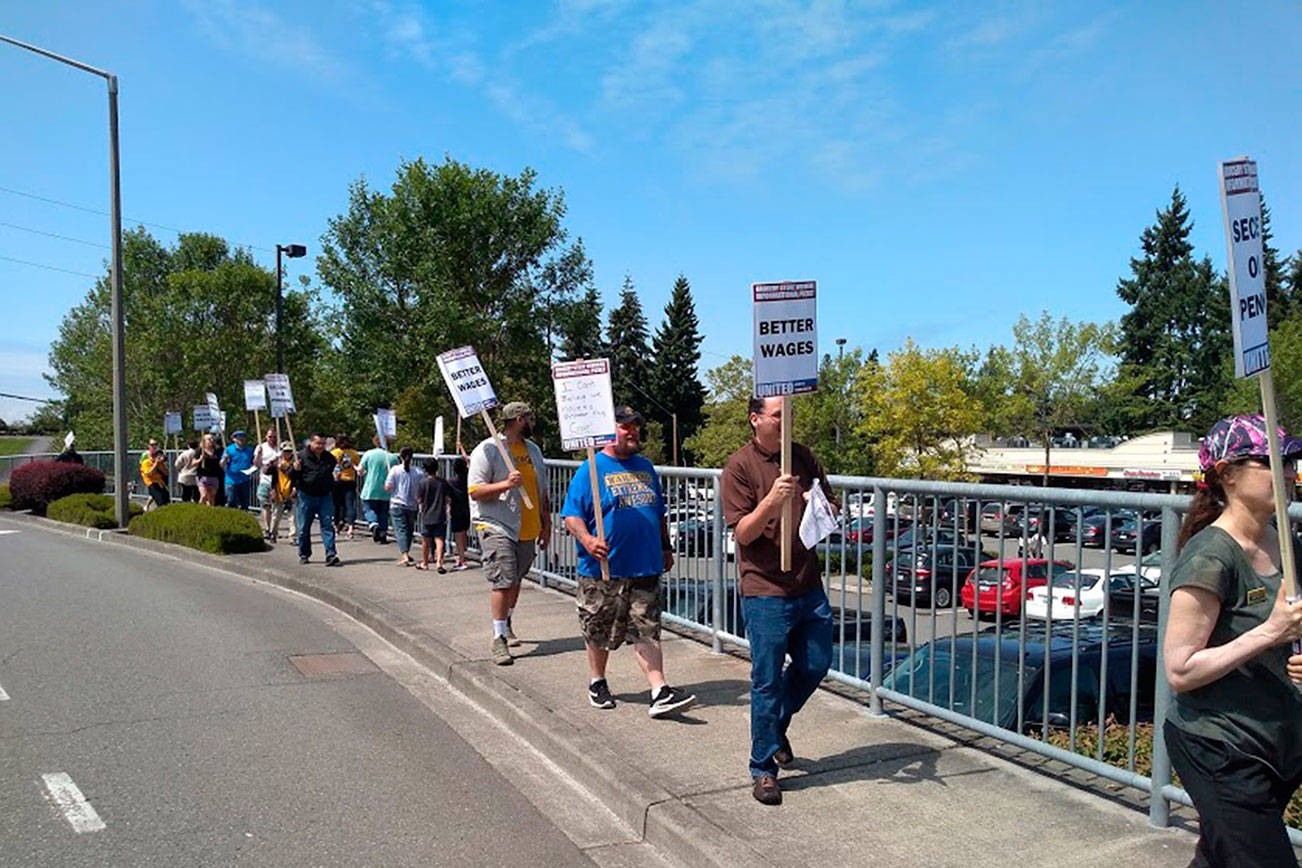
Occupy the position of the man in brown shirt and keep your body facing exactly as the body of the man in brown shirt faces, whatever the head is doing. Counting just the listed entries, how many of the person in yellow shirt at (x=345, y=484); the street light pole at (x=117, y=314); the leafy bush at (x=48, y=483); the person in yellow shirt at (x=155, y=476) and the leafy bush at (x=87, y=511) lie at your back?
5

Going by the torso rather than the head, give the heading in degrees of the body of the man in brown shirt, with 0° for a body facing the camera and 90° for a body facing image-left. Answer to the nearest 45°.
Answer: approximately 315°

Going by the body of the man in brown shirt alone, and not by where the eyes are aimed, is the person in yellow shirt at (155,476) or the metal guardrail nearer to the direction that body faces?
the metal guardrail

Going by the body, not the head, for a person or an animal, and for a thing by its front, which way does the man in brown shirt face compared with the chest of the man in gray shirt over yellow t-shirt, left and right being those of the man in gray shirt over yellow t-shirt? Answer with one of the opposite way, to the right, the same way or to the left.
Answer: the same way

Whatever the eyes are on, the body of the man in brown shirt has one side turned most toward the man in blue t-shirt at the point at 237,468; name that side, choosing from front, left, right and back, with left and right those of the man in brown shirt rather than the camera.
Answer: back

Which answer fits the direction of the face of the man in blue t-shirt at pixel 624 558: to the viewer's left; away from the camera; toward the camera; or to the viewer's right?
toward the camera

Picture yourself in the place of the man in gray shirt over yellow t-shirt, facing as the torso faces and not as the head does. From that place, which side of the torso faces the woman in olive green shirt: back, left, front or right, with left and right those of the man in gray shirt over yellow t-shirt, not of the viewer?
front

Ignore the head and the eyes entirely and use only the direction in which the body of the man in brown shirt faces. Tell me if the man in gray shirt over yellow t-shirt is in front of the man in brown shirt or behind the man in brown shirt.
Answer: behind

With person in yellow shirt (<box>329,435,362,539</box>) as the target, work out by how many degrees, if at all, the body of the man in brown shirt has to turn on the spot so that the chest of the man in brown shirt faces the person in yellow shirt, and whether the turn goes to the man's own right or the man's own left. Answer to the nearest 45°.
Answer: approximately 180°

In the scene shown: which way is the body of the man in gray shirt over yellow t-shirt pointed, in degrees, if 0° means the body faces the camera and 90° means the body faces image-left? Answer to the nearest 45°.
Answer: approximately 315°

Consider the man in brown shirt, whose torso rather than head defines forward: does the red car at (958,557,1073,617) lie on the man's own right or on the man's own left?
on the man's own left

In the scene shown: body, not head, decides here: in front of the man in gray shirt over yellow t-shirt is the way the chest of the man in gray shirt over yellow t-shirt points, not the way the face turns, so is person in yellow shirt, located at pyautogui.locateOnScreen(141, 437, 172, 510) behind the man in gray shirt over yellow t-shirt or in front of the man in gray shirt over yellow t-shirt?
behind

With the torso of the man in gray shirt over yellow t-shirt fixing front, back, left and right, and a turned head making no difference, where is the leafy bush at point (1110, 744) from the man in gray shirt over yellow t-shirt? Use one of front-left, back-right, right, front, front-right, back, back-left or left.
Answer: front

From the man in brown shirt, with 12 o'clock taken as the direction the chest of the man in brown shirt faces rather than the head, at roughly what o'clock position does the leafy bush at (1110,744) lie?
The leafy bush is roughly at 10 o'clock from the man in brown shirt.

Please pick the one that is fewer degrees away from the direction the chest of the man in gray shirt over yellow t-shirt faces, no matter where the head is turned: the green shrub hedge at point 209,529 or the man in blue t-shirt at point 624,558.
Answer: the man in blue t-shirt

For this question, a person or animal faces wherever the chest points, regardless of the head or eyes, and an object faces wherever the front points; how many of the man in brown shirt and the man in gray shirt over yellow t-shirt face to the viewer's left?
0
